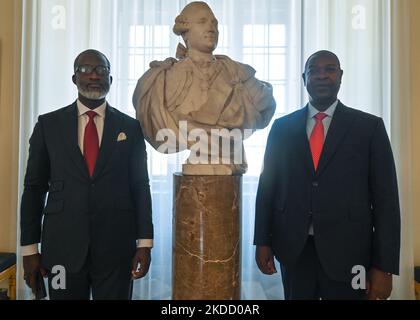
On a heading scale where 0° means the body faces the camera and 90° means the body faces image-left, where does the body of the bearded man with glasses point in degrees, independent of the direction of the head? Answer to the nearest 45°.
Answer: approximately 0°

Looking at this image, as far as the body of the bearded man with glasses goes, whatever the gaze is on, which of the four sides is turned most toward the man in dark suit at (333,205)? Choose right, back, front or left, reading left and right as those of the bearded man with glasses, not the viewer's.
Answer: left
